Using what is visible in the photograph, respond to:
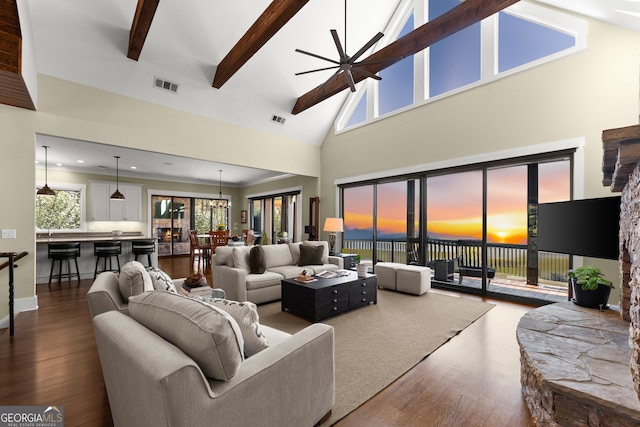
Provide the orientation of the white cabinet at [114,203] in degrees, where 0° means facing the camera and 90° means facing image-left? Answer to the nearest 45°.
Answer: approximately 0°

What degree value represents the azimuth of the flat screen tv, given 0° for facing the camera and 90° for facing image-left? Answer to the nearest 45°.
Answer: approximately 45°

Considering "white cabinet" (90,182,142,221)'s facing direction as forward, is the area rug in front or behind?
in front

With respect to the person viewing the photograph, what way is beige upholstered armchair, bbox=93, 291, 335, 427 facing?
facing away from the viewer and to the right of the viewer

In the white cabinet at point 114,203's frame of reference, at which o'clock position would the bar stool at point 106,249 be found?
The bar stool is roughly at 12 o'clock from the white cabinet.

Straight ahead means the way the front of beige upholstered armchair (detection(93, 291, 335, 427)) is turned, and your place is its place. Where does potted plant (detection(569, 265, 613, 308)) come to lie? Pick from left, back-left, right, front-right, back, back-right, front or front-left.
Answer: front-right

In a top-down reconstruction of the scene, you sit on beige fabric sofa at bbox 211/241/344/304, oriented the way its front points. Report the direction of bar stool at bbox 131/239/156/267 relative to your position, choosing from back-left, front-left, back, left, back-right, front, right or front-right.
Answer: back

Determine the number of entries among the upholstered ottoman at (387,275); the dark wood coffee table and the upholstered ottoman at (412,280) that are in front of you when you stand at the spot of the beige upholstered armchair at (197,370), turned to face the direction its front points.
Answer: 3

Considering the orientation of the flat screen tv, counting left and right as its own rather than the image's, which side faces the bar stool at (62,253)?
front

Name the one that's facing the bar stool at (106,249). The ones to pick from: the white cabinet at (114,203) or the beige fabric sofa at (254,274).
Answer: the white cabinet

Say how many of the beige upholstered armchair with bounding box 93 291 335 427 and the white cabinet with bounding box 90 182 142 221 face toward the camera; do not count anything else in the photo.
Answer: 1

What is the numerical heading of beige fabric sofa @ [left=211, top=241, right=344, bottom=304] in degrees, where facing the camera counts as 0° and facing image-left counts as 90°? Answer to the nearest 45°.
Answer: approximately 315°

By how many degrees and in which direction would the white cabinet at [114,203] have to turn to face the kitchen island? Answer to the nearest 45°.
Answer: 0° — it already faces it

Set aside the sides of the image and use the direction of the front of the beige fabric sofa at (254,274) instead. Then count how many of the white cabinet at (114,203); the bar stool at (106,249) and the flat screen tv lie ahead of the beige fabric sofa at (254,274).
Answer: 1

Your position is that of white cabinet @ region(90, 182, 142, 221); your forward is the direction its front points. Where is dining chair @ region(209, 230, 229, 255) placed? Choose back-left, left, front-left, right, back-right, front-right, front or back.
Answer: front-left
